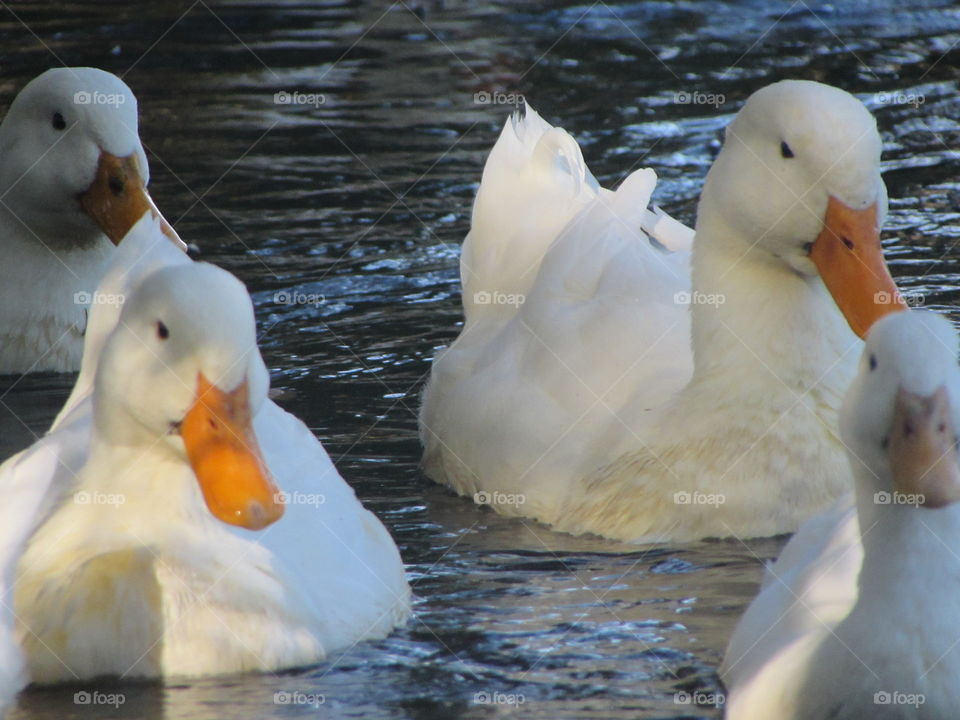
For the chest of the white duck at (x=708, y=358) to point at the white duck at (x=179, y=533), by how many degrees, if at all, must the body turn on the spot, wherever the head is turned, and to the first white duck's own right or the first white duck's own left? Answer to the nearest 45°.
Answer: approximately 90° to the first white duck's own right

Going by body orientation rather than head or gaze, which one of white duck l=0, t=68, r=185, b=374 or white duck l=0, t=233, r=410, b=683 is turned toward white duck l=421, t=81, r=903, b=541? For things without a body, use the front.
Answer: white duck l=0, t=68, r=185, b=374

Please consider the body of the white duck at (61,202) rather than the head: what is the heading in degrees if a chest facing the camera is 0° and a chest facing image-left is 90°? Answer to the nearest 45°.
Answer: approximately 315°

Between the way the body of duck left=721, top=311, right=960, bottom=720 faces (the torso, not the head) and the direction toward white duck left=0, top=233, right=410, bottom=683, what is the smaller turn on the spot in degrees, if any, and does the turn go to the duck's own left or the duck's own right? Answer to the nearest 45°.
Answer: approximately 90° to the duck's own right

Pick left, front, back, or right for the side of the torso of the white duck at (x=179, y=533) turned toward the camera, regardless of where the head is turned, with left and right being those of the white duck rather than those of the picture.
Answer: front

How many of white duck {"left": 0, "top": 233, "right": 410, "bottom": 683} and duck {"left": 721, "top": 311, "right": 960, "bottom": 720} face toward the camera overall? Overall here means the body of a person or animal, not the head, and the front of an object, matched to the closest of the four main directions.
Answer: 2

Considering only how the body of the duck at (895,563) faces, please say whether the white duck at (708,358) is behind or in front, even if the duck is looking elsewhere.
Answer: behind

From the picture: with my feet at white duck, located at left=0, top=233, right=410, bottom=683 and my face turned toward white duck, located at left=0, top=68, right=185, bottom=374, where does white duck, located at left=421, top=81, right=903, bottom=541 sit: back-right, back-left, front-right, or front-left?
front-right

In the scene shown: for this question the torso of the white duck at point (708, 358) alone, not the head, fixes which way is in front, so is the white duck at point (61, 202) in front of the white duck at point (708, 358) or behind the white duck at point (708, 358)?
behind

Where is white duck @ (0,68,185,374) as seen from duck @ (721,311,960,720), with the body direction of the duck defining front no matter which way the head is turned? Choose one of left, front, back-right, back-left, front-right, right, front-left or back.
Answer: back-right

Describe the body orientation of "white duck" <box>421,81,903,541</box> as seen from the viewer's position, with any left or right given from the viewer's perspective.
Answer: facing the viewer and to the right of the viewer

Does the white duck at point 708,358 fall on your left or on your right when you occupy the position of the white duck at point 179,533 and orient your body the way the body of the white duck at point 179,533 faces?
on your left

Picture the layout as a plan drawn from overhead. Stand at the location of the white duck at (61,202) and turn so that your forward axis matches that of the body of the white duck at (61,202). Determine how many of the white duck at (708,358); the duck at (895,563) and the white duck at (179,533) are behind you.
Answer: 0

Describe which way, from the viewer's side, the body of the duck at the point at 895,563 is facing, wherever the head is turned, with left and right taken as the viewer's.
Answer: facing the viewer

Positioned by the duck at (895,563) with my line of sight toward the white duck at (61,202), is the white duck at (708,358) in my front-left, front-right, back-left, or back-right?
front-right

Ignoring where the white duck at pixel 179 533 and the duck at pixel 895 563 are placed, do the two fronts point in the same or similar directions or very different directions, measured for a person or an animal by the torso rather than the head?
same or similar directions

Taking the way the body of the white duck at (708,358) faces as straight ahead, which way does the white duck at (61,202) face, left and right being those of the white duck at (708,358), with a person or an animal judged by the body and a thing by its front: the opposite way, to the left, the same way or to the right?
the same way
